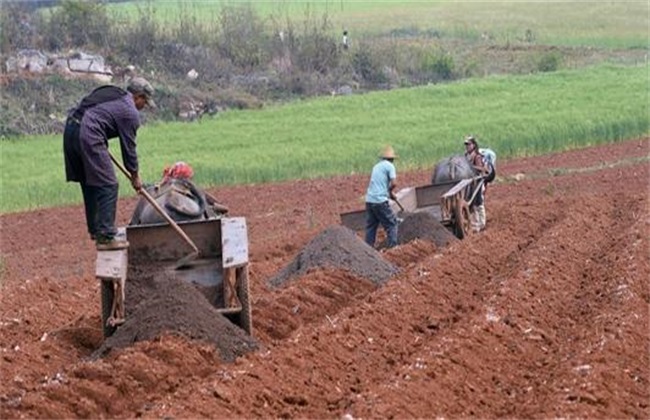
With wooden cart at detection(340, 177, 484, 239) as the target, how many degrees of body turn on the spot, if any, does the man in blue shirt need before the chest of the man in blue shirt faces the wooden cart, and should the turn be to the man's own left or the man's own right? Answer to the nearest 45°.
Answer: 0° — they already face it

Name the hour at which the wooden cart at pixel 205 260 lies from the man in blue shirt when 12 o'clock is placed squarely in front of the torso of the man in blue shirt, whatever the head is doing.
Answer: The wooden cart is roughly at 5 o'clock from the man in blue shirt.

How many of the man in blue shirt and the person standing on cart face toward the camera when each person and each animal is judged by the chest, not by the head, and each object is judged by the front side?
0

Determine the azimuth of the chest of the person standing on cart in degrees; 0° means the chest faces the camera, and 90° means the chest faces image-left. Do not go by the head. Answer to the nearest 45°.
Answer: approximately 270°

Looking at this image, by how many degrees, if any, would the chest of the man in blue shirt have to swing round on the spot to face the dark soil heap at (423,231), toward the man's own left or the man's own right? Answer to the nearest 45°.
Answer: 0° — they already face it

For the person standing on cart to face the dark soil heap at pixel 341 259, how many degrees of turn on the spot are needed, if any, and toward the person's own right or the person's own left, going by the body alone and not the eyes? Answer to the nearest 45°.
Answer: approximately 45° to the person's own left

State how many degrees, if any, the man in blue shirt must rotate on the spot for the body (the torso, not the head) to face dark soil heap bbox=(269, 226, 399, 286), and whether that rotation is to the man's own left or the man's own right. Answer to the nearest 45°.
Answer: approximately 135° to the man's own right

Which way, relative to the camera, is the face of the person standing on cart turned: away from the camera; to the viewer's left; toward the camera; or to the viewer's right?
to the viewer's right

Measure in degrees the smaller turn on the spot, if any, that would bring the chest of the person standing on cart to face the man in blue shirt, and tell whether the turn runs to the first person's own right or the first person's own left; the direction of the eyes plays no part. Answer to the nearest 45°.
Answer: approximately 45° to the first person's own left
